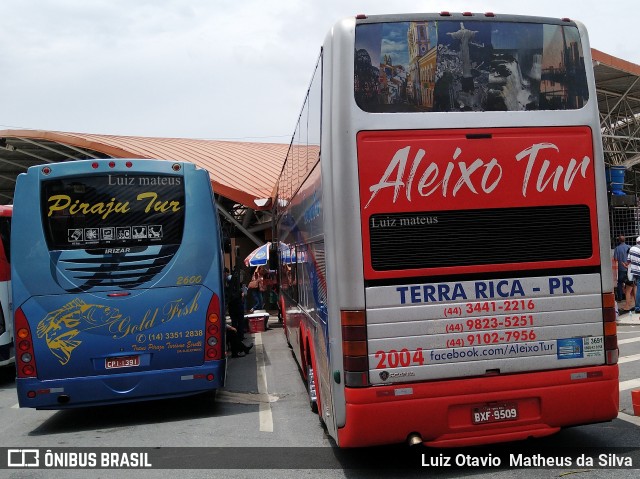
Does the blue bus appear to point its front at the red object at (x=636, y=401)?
no

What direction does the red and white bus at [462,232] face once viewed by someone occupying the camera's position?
facing away from the viewer

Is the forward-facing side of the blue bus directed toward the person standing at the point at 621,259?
no

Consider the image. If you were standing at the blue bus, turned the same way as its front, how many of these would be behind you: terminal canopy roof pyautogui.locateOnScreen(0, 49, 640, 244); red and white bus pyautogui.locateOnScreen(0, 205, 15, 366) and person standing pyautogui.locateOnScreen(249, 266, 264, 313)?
0

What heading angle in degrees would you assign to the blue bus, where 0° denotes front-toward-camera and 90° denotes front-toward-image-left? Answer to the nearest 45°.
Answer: approximately 180°

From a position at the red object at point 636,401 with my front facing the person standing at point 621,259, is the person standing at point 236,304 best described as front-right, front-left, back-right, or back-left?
front-left

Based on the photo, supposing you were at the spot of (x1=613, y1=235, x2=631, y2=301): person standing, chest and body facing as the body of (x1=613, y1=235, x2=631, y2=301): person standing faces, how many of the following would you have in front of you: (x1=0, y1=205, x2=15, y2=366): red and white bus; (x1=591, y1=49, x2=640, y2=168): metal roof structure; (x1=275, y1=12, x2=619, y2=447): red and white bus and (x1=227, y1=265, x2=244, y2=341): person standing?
1
